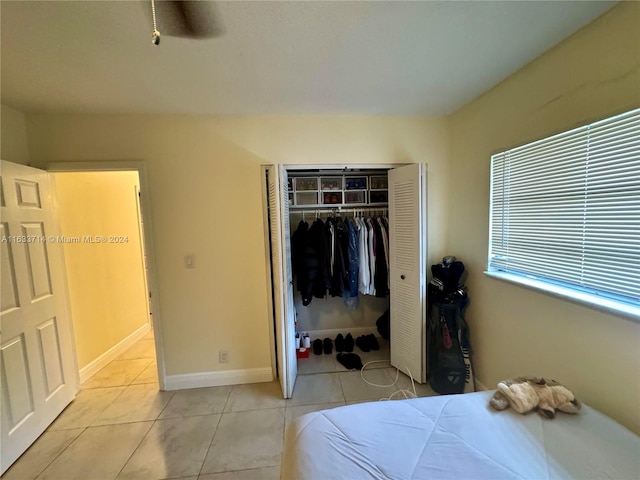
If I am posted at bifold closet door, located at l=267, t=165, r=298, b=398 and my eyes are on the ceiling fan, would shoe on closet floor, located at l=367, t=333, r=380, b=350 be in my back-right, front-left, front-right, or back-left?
back-left

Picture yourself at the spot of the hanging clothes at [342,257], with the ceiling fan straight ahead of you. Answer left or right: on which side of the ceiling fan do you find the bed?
left

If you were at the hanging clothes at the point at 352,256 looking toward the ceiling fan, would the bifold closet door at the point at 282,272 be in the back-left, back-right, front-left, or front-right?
front-right

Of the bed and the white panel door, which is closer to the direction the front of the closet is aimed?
the bed

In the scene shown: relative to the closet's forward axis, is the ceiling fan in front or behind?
in front

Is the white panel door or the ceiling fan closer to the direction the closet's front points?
the ceiling fan

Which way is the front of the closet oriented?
toward the camera

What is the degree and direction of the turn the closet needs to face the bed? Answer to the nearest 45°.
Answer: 0° — it already faces it

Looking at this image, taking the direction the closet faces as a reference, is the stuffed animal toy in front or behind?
in front
